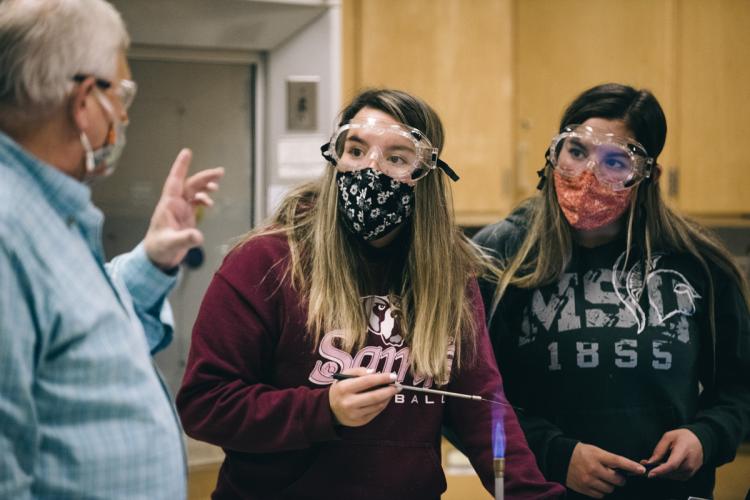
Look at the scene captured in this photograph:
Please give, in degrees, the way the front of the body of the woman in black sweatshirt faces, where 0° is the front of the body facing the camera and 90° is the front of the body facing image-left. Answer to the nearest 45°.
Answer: approximately 0°

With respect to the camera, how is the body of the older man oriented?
to the viewer's right

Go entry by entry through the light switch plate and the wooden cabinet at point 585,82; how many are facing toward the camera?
2

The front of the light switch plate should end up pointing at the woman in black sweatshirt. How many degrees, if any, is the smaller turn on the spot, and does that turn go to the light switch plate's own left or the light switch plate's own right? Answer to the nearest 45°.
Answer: approximately 45° to the light switch plate's own left

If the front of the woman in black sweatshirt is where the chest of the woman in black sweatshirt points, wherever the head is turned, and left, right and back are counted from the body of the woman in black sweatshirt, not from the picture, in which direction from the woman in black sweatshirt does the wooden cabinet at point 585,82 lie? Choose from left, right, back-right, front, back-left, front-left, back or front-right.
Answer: back

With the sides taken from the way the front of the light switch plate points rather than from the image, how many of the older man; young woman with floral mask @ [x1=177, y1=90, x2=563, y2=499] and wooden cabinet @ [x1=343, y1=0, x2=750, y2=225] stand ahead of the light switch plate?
2

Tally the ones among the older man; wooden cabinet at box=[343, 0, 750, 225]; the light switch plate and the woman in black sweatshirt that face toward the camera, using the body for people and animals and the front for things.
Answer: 3

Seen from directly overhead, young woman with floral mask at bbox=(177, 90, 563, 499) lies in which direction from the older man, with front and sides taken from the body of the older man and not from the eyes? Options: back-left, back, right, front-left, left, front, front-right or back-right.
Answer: front-left
